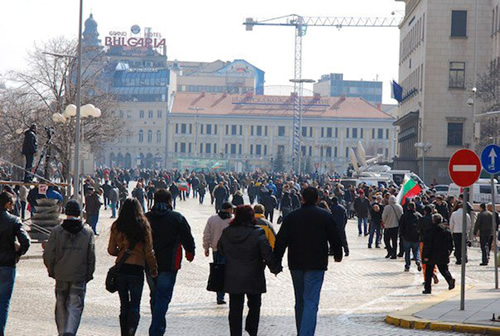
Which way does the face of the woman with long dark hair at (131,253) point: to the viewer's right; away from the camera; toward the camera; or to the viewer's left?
away from the camera

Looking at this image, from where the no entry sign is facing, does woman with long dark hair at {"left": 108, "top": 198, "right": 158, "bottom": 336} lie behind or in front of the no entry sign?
in front

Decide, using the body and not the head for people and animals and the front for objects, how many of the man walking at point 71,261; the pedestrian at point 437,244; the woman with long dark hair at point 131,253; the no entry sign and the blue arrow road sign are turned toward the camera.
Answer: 2

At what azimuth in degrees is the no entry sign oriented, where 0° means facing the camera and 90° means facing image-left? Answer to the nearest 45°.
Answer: approximately 0°

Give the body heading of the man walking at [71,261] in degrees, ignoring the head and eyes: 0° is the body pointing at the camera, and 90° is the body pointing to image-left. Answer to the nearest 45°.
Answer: approximately 180°

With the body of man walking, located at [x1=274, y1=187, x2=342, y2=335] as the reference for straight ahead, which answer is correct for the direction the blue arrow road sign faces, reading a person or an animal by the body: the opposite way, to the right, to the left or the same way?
the opposite way

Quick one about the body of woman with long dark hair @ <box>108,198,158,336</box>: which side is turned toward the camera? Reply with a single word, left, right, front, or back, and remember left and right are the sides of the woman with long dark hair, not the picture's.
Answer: back

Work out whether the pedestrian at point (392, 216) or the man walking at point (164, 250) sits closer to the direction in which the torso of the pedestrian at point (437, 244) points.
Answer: the pedestrian

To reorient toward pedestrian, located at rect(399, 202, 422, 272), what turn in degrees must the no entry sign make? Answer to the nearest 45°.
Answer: approximately 180°

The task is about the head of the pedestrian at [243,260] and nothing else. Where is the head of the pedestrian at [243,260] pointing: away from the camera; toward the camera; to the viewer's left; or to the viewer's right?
away from the camera

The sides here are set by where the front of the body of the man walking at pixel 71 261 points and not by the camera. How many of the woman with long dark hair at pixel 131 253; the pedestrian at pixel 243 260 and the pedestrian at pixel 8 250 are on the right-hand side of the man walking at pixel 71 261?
2

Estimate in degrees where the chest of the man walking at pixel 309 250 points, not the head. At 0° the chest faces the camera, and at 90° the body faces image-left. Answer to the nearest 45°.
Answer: approximately 180°
